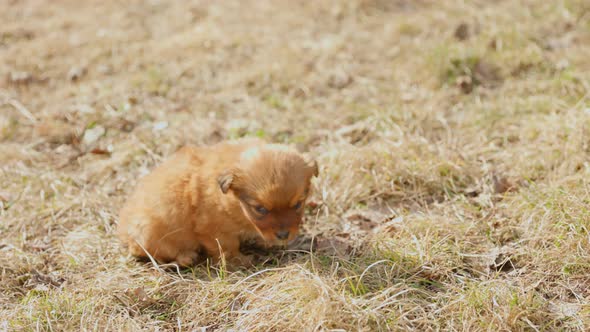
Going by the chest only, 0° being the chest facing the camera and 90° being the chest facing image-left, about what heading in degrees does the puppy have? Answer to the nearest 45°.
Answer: approximately 315°

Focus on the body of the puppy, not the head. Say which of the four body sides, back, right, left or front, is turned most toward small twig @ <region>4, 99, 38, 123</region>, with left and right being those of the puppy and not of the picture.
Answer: back
